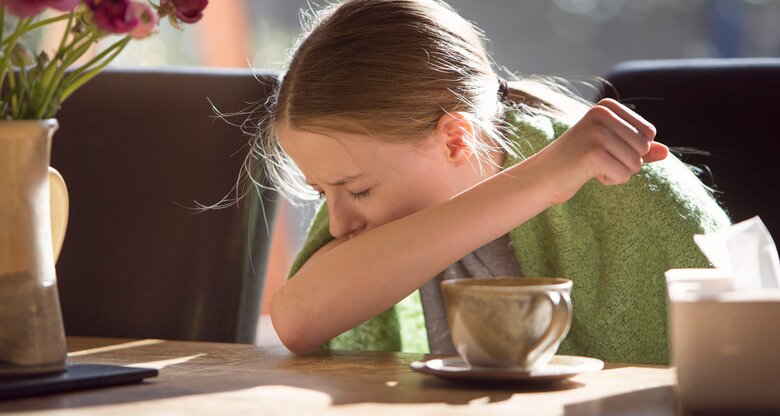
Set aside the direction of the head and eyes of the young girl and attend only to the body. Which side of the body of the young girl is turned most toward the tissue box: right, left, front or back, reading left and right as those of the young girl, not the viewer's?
left

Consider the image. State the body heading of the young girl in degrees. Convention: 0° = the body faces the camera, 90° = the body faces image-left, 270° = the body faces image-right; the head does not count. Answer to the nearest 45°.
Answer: approximately 45°
